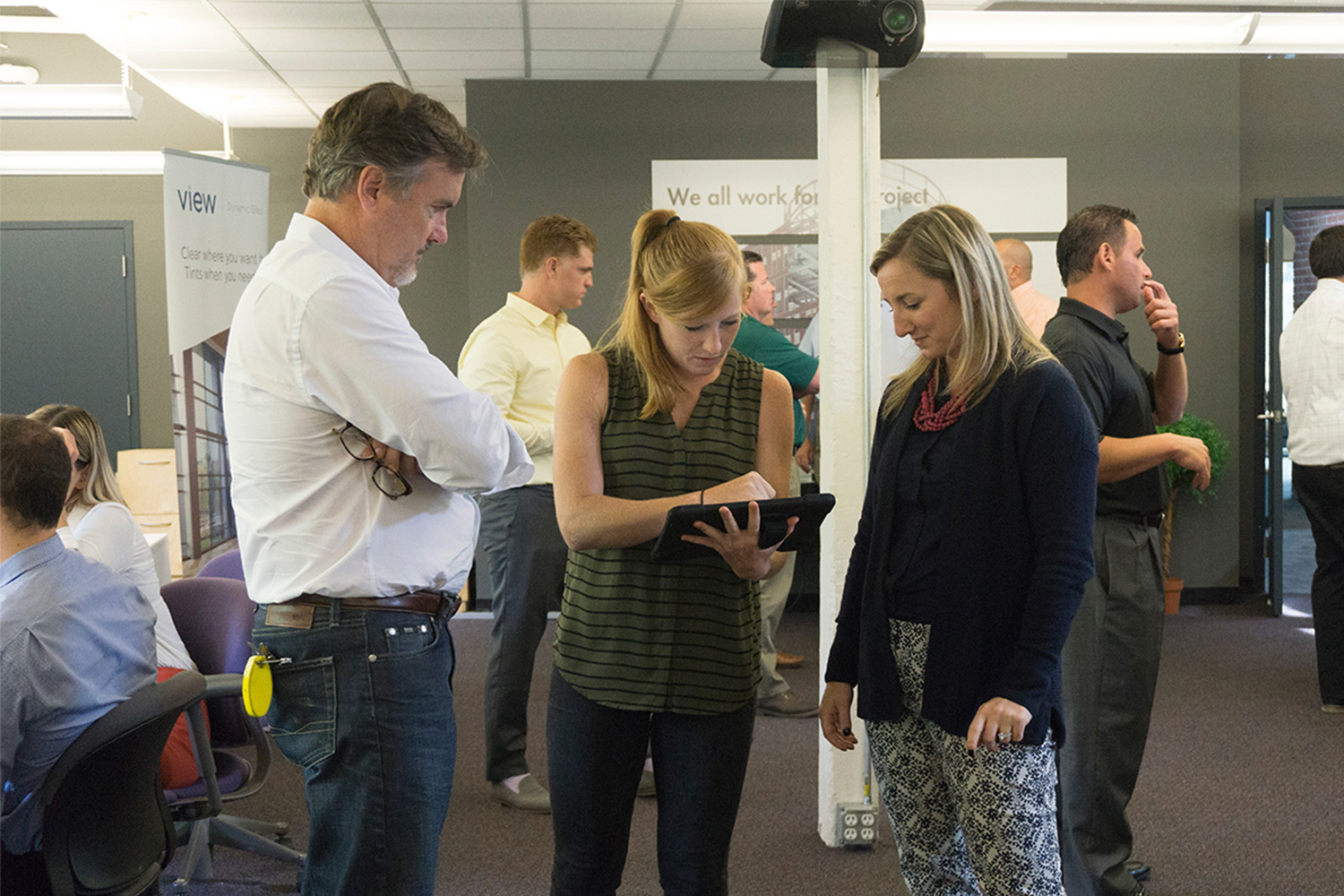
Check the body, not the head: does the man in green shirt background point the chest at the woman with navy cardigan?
no

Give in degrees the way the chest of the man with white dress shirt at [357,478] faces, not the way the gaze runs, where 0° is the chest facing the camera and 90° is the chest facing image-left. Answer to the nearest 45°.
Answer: approximately 270°

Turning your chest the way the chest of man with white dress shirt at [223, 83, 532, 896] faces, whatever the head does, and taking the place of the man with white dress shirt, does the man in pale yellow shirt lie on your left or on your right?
on your left

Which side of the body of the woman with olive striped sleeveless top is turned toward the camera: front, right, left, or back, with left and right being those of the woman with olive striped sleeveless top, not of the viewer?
front

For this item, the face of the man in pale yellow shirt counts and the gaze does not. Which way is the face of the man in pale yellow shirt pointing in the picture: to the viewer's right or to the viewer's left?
to the viewer's right

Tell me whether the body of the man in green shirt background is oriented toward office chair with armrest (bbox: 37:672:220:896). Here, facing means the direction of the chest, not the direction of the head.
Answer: no

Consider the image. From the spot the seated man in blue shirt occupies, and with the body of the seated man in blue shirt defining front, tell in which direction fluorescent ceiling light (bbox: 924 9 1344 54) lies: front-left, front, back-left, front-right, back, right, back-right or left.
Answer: back-right

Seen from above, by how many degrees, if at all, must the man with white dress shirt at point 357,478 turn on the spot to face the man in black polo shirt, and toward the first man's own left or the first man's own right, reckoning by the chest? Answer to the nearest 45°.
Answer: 0° — they already face them

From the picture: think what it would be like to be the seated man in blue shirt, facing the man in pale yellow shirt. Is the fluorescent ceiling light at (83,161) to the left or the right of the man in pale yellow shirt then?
left

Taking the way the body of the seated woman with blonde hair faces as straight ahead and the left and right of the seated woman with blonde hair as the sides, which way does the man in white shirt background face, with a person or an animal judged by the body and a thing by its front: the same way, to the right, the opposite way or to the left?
the opposite way

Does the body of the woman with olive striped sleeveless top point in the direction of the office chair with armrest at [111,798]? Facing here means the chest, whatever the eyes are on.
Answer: no

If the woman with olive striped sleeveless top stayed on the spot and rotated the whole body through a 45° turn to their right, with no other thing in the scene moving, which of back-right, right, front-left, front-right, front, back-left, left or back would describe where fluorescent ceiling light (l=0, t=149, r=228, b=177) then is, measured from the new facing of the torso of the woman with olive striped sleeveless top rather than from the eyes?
right

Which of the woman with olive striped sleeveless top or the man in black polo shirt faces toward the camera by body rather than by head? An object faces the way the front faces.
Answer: the woman with olive striped sleeveless top

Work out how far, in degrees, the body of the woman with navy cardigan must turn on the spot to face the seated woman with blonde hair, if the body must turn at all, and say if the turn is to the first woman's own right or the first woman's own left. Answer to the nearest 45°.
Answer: approximately 45° to the first woman's own right
